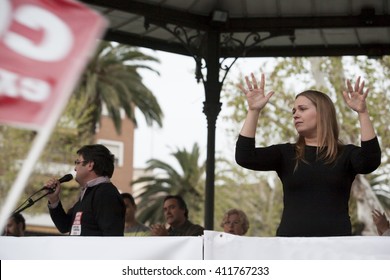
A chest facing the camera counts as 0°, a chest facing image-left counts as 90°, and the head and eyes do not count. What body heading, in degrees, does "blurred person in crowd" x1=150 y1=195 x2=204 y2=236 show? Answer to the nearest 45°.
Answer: approximately 45°

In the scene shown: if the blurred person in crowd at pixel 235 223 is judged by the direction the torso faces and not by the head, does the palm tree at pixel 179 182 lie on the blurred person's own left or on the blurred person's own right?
on the blurred person's own right

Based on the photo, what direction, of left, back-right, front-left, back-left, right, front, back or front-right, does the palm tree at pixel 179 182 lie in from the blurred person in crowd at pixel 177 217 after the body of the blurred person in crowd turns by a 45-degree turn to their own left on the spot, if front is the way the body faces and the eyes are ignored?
back

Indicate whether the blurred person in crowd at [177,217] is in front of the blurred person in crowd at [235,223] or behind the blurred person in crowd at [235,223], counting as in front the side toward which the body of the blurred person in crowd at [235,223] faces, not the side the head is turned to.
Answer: in front

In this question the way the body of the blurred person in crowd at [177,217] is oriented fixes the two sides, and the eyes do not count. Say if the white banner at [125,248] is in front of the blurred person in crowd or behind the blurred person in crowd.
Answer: in front

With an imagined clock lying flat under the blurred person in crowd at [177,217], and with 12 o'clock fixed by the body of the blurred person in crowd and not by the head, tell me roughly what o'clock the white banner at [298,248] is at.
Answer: The white banner is roughly at 10 o'clock from the blurred person in crowd.

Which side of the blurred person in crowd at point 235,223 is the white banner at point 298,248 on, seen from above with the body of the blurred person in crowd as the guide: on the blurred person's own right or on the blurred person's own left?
on the blurred person's own left
